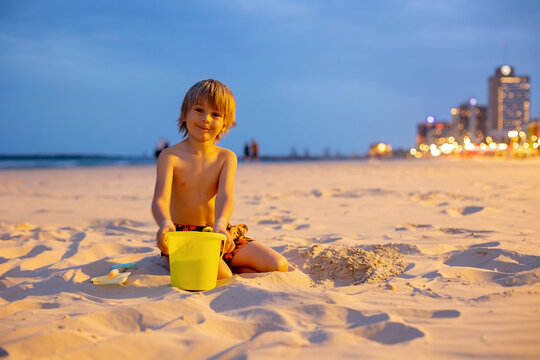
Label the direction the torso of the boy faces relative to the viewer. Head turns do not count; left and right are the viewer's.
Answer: facing the viewer

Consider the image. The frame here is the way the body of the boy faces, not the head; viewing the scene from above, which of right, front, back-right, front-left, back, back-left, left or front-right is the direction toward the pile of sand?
left

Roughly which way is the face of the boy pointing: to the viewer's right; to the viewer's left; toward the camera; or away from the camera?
toward the camera
